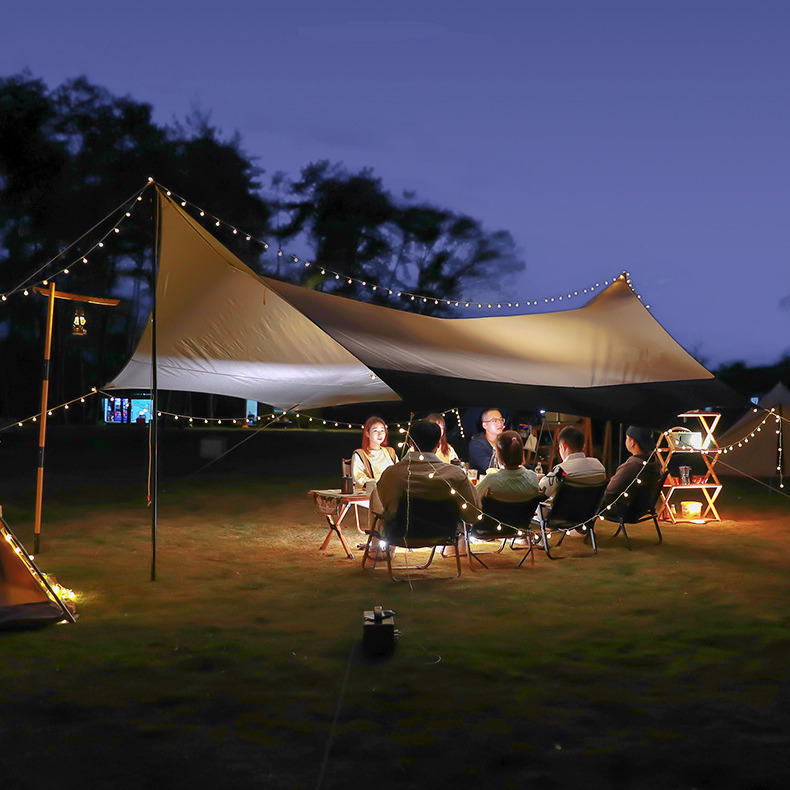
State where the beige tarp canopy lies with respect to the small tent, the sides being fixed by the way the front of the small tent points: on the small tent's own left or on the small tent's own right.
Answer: on the small tent's own left

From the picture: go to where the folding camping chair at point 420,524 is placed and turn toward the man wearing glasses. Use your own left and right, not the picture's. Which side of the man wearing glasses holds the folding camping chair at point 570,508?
right

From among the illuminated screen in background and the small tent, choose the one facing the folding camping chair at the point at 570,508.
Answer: the illuminated screen in background

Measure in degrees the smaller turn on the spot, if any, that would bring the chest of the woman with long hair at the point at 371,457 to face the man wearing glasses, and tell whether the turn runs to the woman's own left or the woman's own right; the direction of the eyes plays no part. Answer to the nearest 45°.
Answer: approximately 90° to the woman's own left

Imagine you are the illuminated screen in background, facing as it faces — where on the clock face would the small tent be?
The small tent is roughly at 12 o'clock from the illuminated screen in background.

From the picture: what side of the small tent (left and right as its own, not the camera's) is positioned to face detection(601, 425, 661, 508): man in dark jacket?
left

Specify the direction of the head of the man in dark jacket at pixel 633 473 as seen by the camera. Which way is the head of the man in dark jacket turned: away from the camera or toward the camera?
away from the camera

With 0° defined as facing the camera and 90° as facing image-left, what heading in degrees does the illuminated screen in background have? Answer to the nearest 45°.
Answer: approximately 0°

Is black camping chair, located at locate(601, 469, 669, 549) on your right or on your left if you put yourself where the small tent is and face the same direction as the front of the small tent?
on your left

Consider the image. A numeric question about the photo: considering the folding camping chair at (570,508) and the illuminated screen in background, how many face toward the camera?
1

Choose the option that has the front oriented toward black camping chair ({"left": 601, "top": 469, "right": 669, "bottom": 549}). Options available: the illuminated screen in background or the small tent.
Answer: the illuminated screen in background
